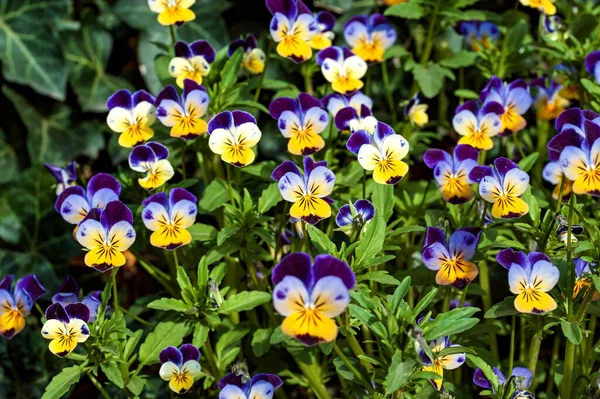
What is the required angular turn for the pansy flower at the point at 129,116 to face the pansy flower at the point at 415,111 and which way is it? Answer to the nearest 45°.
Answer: approximately 90° to its left

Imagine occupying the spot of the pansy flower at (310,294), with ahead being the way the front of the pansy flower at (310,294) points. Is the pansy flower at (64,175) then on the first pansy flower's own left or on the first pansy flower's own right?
on the first pansy flower's own right

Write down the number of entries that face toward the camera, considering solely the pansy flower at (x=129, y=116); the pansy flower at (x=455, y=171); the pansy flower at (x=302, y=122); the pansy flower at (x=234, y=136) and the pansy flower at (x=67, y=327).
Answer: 5

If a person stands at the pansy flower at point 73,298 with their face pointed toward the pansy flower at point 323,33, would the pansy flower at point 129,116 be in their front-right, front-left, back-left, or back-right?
front-left

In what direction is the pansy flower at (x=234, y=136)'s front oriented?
toward the camera

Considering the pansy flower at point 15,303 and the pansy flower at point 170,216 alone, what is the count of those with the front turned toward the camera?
2

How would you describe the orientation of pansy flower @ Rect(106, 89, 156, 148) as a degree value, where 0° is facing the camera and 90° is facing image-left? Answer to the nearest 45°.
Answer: approximately 0°

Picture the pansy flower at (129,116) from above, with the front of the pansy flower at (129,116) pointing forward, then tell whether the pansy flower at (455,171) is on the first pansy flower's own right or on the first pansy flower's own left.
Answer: on the first pansy flower's own left

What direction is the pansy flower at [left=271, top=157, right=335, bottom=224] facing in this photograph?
toward the camera

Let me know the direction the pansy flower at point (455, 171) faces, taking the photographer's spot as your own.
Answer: facing the viewer

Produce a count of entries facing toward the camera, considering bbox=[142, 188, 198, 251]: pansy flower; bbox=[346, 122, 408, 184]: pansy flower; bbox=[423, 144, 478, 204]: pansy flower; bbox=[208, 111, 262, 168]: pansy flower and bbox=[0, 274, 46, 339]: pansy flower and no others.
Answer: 5

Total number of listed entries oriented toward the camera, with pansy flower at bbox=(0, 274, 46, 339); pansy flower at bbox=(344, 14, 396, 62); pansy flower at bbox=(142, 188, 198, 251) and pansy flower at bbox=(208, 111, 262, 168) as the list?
4

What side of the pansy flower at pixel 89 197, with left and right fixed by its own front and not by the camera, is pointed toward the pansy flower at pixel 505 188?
left

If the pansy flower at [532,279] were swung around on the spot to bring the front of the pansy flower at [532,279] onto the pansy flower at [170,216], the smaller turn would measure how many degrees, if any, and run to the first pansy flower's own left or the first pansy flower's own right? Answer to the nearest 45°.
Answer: approximately 90° to the first pansy flower's own right
